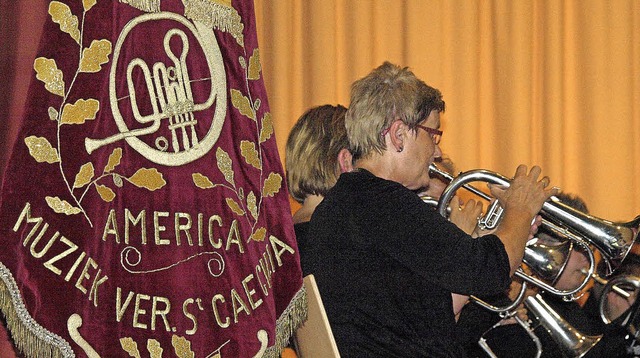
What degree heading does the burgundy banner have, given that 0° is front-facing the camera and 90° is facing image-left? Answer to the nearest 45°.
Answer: approximately 0°
